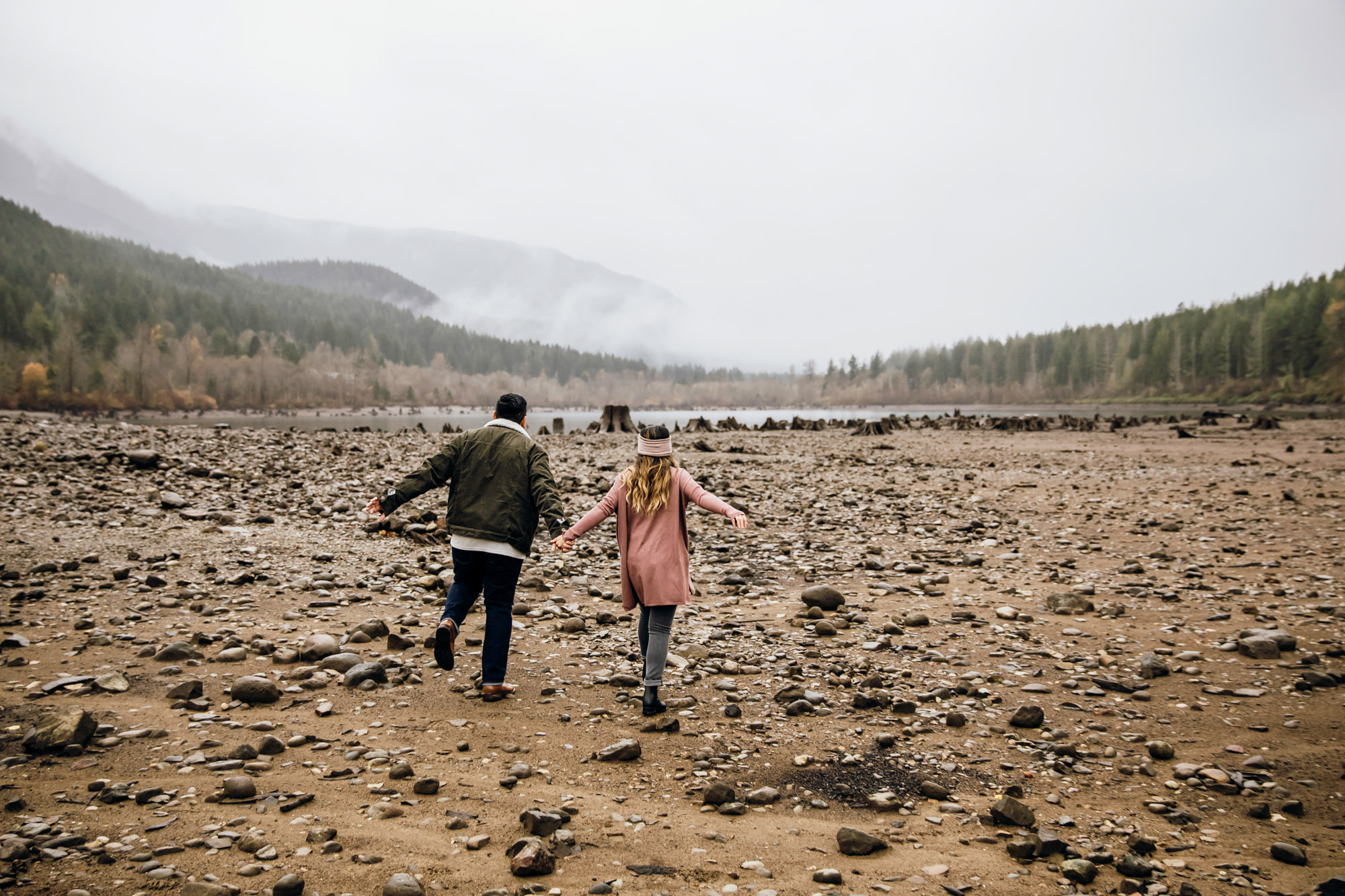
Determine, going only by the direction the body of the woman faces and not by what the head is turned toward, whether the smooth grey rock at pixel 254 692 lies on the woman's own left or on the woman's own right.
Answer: on the woman's own left

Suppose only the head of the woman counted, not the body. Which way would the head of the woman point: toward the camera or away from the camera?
away from the camera

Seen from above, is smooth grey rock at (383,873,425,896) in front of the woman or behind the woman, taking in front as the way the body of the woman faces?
behind

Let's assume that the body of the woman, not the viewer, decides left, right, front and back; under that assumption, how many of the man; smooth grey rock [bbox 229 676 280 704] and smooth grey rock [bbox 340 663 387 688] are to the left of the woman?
3

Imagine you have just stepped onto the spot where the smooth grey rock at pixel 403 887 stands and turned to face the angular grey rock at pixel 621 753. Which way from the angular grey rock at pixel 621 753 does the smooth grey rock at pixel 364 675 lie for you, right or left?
left

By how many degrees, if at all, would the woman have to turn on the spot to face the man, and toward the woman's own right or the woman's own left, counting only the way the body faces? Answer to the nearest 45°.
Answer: approximately 90° to the woman's own left

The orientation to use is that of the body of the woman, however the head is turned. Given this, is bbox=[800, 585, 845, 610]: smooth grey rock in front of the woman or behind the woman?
in front

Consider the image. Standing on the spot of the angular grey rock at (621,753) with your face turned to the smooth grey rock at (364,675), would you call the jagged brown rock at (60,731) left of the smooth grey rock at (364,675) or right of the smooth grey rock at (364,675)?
left

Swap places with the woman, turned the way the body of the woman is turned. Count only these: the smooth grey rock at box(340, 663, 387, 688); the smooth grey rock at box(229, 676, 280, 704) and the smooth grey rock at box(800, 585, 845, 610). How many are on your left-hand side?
2

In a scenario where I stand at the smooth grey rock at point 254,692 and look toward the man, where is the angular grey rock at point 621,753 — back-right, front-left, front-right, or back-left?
front-right

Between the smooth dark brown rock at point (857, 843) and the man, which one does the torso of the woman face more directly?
the man

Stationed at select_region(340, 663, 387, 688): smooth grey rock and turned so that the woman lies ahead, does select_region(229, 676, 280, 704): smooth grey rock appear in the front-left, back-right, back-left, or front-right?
back-right

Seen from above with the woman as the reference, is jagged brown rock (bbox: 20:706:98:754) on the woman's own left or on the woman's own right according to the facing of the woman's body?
on the woman's own left

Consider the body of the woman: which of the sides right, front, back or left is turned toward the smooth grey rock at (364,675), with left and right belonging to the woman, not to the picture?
left

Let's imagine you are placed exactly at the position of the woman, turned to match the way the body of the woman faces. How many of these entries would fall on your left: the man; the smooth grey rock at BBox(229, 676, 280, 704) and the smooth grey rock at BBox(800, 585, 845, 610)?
2

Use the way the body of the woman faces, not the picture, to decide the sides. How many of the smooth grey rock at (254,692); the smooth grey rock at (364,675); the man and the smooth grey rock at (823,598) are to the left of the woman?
3

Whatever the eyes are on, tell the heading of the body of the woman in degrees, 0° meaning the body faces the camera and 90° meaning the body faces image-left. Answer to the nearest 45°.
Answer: approximately 180°
